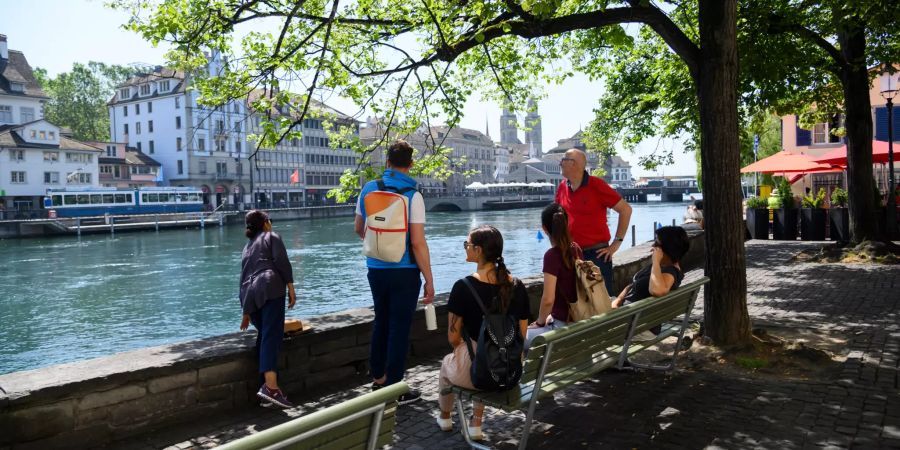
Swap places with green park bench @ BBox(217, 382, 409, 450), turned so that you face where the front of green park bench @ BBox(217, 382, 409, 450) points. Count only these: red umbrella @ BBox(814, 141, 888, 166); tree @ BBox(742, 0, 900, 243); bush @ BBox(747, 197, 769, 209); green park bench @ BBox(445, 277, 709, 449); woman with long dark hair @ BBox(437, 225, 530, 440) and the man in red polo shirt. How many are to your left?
0

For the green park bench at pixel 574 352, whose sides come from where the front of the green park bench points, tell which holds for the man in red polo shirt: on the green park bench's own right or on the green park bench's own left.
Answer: on the green park bench's own right

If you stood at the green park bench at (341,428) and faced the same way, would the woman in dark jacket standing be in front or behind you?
in front

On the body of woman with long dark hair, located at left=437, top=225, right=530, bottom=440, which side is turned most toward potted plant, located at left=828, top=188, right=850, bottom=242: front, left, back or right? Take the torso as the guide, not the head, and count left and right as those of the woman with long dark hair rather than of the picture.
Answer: right

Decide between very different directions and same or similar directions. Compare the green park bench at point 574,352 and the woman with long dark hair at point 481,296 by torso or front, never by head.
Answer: same or similar directions

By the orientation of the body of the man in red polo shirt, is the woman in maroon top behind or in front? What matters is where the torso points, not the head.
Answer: in front

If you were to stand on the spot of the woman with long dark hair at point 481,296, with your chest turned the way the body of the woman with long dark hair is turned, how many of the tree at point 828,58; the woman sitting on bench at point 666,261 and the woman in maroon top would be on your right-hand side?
3

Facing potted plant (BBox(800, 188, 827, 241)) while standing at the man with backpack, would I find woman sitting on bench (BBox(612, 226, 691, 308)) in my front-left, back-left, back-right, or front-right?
front-right

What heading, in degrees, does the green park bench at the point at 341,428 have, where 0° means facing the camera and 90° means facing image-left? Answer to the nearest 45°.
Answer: approximately 135°

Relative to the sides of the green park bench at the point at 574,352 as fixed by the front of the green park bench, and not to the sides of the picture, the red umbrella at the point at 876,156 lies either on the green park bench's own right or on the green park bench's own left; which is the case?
on the green park bench's own right

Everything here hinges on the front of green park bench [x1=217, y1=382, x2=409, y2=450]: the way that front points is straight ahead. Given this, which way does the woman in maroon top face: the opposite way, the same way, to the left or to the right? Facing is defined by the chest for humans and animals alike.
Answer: the same way

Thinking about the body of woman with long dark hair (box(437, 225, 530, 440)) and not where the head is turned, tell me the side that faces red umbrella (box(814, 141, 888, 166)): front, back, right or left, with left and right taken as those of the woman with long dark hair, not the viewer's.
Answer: right

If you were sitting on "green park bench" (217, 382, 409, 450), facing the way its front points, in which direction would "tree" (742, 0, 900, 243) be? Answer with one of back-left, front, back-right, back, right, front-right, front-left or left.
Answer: right

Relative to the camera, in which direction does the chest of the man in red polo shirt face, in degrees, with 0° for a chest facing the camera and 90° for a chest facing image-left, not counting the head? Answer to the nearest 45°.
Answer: approximately 45°

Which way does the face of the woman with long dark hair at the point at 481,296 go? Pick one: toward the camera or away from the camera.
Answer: away from the camera

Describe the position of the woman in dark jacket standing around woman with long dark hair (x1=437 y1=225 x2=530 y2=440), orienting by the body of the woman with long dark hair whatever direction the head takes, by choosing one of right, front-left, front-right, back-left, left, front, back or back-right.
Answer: front

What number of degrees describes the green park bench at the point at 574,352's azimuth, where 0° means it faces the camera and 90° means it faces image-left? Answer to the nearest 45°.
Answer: approximately 135°
